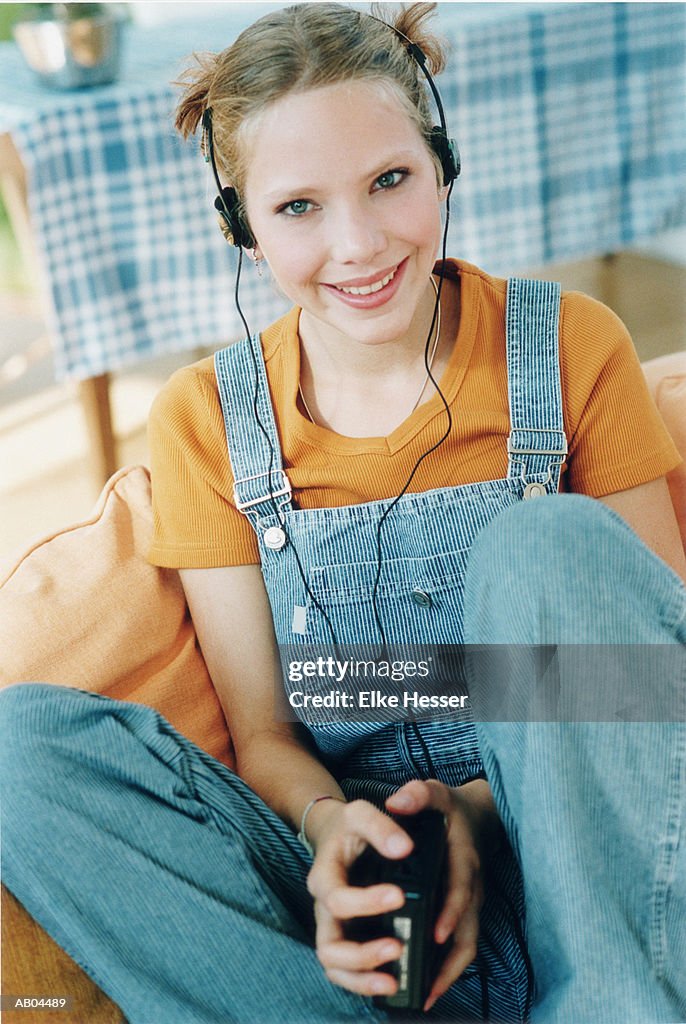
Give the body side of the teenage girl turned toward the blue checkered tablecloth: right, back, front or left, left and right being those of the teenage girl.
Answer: back

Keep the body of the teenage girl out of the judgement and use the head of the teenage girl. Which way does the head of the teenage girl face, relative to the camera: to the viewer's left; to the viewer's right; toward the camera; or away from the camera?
toward the camera

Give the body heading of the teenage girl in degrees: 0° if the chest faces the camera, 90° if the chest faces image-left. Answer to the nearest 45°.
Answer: approximately 0°

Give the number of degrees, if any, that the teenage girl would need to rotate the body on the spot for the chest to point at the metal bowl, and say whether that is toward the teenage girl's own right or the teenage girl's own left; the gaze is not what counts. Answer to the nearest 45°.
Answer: approximately 180°
